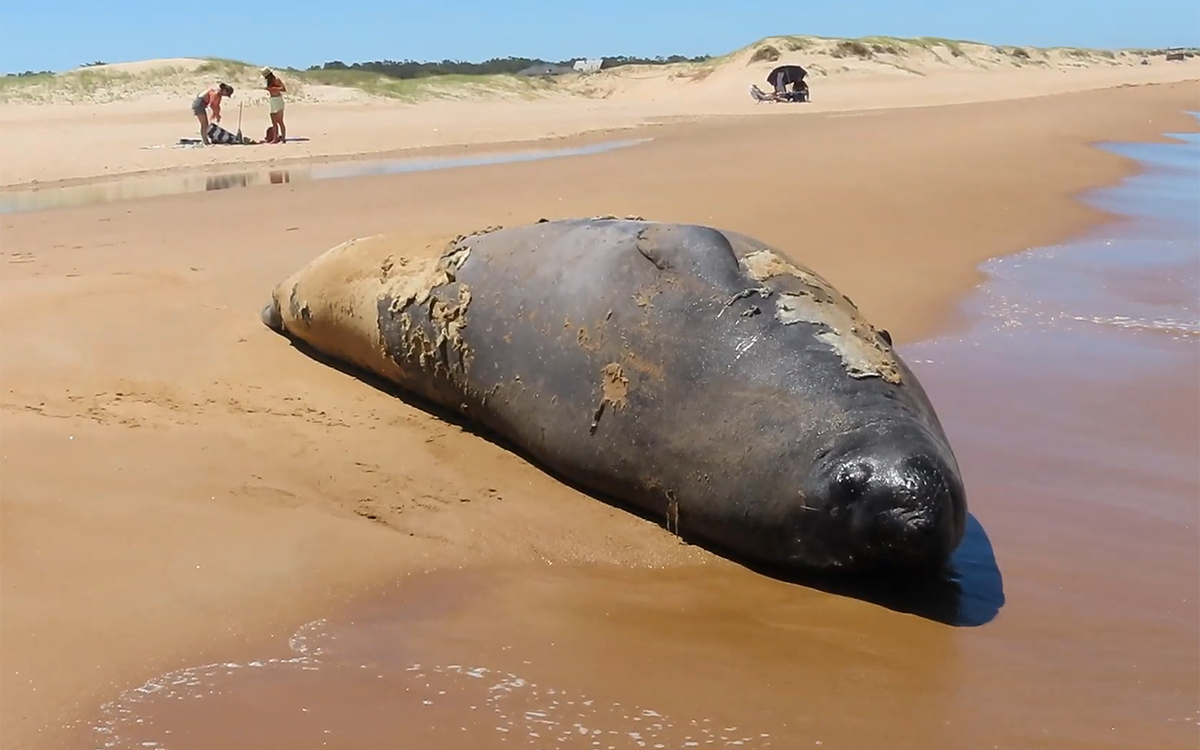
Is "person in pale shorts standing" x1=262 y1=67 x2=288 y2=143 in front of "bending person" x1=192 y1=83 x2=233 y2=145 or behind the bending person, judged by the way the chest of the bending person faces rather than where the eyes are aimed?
in front

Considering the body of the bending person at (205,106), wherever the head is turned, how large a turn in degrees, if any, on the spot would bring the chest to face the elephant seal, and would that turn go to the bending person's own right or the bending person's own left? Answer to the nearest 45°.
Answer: approximately 90° to the bending person's own right

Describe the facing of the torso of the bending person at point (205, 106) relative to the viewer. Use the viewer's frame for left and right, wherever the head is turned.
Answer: facing to the right of the viewer
